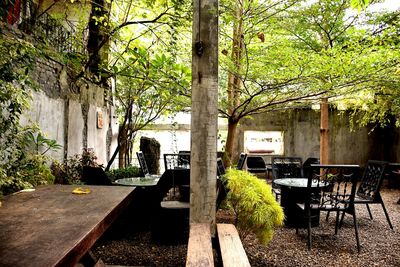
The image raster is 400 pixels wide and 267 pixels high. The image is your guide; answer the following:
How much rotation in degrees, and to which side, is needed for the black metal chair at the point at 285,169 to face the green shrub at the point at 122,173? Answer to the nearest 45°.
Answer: approximately 90° to its right

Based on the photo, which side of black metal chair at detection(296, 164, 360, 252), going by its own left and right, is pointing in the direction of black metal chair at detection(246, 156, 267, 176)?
front

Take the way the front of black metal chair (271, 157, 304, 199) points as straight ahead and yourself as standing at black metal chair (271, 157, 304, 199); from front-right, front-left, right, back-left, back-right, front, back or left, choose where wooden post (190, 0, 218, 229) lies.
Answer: front

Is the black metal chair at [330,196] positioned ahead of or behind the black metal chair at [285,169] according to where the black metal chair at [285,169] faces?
ahead

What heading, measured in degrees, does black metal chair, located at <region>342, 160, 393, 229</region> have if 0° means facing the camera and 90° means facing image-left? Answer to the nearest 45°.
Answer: approximately 45°

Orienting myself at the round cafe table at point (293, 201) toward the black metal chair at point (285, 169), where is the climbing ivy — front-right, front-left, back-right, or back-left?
back-left

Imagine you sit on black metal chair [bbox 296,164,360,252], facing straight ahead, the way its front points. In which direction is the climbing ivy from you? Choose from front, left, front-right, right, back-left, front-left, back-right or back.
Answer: left

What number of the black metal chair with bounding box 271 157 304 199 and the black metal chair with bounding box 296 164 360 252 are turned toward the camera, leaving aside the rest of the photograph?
1

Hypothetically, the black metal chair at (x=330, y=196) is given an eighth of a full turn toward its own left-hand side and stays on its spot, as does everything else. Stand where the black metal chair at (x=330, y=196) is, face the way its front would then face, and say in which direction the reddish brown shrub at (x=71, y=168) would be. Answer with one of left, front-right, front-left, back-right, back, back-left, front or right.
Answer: front

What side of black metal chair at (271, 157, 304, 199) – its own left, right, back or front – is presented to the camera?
front

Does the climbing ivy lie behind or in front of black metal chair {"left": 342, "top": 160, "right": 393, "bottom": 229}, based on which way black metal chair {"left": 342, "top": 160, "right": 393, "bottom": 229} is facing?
in front

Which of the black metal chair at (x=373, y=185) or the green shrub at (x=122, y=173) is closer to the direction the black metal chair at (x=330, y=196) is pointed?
the green shrub

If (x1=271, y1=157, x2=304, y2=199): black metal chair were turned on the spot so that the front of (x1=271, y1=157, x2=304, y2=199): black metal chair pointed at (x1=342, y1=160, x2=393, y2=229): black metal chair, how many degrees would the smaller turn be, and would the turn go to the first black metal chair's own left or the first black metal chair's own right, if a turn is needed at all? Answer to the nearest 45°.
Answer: approximately 45° to the first black metal chair's own left

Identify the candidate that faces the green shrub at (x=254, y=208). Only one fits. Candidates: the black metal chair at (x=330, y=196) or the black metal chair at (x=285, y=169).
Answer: the black metal chair at (x=285, y=169)

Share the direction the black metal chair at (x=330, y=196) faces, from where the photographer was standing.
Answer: facing away from the viewer and to the left of the viewer
